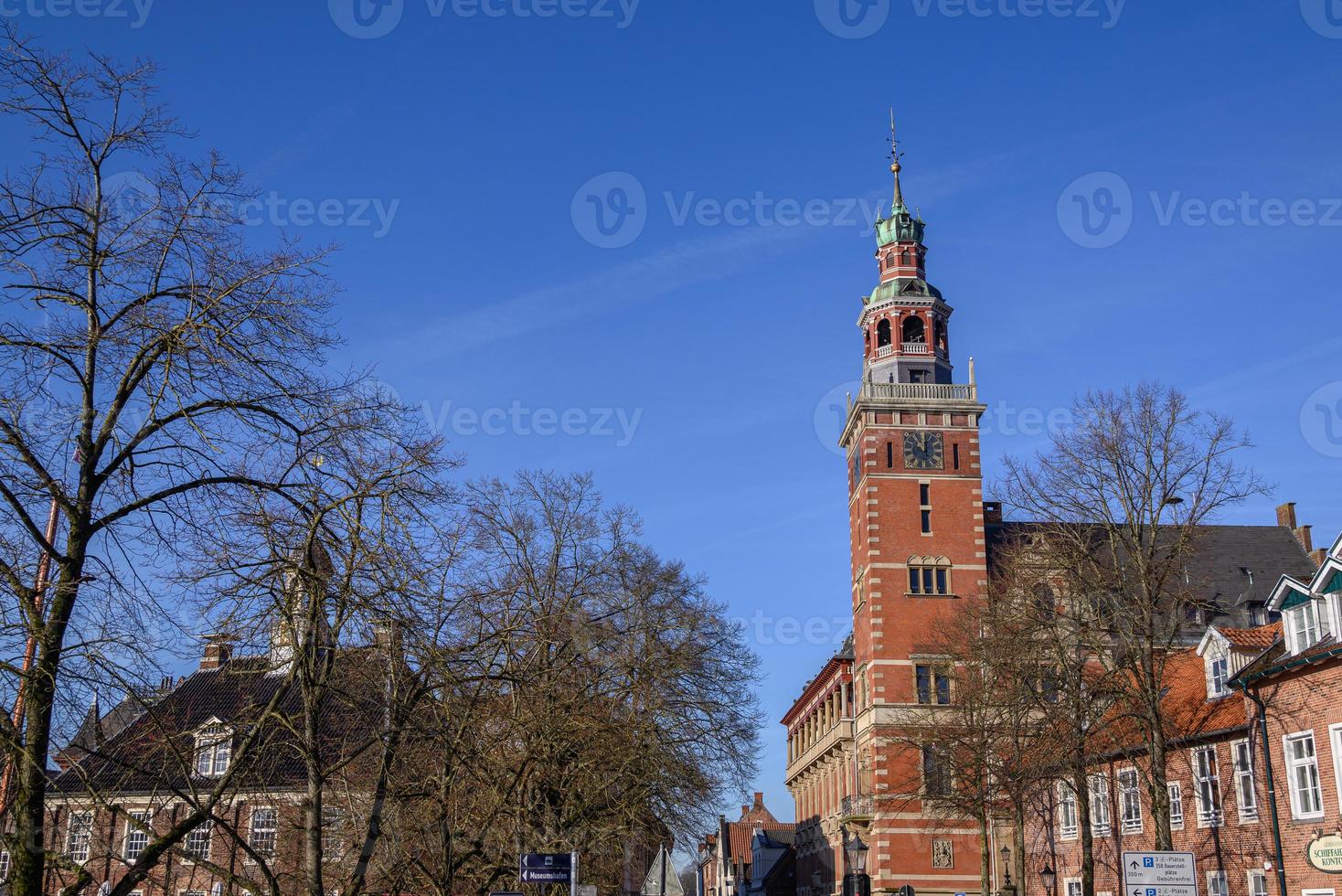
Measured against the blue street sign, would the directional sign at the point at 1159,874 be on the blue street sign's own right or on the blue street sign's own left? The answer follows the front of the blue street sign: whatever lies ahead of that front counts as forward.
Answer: on the blue street sign's own left

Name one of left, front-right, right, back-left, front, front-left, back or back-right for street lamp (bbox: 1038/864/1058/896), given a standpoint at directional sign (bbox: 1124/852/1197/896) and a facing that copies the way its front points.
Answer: back

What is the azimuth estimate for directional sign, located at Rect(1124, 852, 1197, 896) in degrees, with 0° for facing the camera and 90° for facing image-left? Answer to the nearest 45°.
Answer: approximately 0°

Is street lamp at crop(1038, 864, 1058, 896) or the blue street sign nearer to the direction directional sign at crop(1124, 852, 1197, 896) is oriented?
the blue street sign

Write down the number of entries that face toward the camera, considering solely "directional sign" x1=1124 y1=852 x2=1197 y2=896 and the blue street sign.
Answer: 2

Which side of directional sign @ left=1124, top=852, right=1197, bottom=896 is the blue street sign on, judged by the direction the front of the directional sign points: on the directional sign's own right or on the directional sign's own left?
on the directional sign's own right
